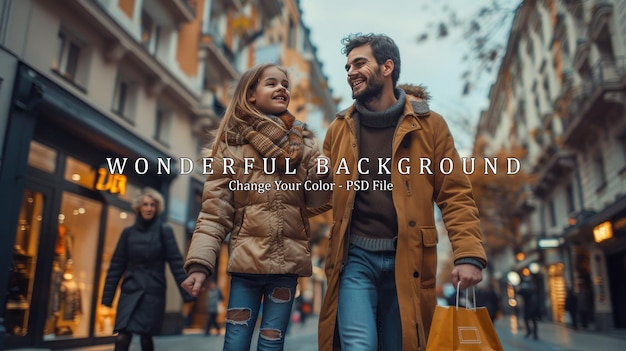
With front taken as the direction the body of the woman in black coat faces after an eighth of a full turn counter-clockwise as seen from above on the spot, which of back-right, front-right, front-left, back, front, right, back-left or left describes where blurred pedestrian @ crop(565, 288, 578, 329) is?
left

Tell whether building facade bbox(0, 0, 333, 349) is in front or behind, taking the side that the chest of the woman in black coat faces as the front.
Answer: behind

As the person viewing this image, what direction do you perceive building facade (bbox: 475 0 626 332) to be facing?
facing to the left of the viewer

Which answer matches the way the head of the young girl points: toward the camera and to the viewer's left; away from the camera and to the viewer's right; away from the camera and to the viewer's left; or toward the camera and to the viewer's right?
toward the camera and to the viewer's right

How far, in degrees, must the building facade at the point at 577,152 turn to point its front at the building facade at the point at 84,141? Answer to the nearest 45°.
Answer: approximately 45° to its left

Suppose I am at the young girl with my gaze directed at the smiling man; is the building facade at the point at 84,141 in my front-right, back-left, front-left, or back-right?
back-left

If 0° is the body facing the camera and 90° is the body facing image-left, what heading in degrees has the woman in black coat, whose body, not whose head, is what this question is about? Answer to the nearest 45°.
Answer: approximately 0°

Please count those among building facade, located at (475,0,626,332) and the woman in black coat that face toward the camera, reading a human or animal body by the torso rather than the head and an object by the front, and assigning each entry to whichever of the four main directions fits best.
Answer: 1

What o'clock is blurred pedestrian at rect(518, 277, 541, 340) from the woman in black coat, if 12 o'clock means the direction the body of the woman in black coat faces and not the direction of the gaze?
The blurred pedestrian is roughly at 8 o'clock from the woman in black coat.
